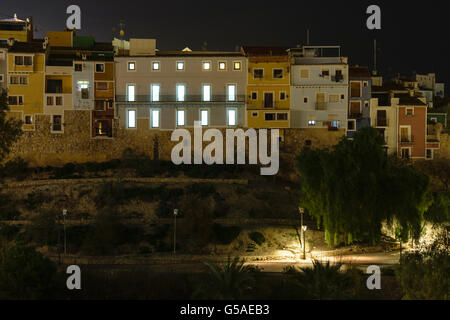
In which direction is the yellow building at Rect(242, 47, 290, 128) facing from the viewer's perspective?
toward the camera

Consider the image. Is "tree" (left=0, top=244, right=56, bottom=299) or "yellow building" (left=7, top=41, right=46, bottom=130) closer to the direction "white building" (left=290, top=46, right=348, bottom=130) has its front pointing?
the tree

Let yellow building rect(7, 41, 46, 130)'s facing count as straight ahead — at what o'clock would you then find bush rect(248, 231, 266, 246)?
The bush is roughly at 11 o'clock from the yellow building.

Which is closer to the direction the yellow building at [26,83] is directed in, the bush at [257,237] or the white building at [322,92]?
the bush

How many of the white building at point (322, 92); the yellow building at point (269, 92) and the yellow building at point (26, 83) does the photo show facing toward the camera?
3

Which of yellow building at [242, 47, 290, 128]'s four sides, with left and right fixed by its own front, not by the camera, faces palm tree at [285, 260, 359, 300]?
front

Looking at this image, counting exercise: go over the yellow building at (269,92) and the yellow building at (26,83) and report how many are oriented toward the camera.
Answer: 2

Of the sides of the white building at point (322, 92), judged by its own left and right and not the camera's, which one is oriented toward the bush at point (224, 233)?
front

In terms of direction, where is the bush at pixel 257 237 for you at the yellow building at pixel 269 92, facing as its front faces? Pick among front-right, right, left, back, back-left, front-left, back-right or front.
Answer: front

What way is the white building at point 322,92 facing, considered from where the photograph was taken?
facing the viewer
